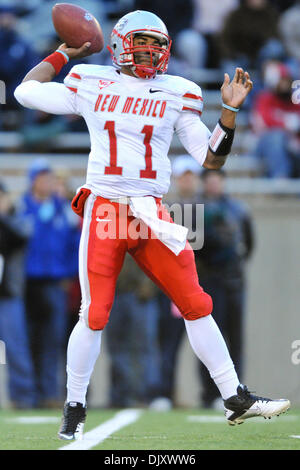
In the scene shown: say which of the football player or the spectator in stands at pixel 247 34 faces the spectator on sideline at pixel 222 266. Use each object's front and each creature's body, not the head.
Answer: the spectator in stands at pixel 247 34

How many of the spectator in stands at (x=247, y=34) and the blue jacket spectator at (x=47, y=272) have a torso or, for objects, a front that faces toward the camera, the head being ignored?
2

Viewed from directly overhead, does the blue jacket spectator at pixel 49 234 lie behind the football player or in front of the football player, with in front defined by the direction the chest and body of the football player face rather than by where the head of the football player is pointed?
behind

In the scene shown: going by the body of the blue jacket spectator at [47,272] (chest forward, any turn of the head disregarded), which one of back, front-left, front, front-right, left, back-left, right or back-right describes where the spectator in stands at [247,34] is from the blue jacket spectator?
back-left

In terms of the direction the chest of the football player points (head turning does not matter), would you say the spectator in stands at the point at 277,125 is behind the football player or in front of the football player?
behind

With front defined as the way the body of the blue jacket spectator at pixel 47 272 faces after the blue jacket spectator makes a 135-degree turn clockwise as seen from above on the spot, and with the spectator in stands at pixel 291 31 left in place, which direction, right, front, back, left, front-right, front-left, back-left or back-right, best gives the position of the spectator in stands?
right

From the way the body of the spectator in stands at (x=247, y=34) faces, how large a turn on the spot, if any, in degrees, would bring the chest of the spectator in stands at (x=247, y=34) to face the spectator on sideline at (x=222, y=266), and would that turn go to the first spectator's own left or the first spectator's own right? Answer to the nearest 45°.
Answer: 0° — they already face them

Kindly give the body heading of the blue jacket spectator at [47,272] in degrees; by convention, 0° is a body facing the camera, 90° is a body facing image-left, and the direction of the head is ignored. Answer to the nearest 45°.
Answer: approximately 0°
